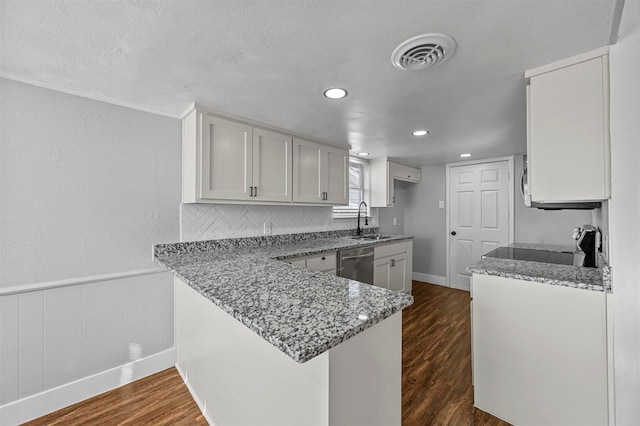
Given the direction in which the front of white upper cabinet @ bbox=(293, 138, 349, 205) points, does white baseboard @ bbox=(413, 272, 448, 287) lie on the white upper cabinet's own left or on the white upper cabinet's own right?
on the white upper cabinet's own left

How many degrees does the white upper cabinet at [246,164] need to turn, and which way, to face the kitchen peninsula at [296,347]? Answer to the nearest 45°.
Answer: approximately 45° to its right

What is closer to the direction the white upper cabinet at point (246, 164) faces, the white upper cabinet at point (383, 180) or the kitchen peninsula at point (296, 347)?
the kitchen peninsula

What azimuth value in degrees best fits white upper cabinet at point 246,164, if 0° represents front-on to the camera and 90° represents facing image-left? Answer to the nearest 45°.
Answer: approximately 315°

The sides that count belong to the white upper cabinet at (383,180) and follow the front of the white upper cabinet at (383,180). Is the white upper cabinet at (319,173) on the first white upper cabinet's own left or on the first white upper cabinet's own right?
on the first white upper cabinet's own right

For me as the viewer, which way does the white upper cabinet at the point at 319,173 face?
facing the viewer and to the right of the viewer

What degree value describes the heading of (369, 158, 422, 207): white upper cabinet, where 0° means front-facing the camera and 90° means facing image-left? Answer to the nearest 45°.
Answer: approximately 315°

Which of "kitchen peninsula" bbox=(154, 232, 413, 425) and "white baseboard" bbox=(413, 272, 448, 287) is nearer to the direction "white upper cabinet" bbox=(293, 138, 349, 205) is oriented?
the kitchen peninsula

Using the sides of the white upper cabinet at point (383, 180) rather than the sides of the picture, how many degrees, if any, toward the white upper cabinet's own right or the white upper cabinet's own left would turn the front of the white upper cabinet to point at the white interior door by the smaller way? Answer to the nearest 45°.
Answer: approximately 90° to the white upper cabinet's own left

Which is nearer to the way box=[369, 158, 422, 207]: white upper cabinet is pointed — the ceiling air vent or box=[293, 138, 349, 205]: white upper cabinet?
the ceiling air vent
